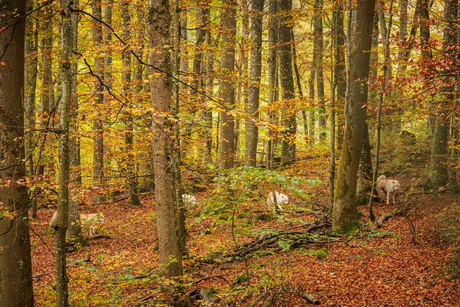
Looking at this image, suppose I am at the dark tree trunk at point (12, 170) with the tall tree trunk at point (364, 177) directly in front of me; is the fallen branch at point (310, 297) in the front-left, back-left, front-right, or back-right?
front-right

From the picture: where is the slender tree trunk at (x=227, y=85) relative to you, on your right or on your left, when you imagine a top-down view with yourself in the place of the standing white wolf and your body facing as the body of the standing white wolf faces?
on your right

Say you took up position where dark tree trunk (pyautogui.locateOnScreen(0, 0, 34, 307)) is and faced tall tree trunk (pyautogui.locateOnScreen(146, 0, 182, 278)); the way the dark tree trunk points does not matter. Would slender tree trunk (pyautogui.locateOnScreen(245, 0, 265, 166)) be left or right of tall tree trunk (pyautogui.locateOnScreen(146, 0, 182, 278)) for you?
left

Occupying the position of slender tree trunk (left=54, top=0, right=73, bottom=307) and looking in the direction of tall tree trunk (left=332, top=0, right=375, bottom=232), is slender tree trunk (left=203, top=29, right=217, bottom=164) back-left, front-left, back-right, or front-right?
front-left

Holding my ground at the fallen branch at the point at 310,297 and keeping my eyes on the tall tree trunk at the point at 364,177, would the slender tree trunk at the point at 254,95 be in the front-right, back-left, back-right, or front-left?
front-left
